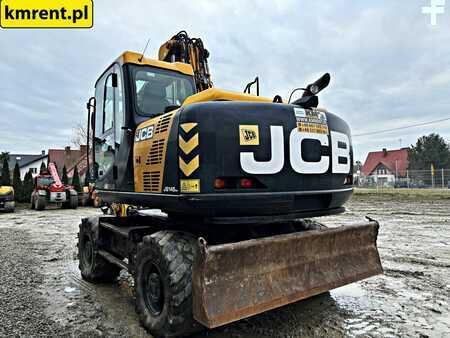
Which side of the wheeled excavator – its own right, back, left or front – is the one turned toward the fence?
right

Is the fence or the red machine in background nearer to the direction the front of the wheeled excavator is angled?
the red machine in background

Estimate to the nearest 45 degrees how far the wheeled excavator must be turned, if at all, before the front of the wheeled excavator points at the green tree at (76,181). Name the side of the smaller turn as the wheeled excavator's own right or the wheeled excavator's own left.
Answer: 0° — it already faces it

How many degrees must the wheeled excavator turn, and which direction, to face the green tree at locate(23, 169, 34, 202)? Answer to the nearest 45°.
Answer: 0° — it already faces it

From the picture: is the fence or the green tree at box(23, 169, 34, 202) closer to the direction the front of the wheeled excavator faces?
the green tree

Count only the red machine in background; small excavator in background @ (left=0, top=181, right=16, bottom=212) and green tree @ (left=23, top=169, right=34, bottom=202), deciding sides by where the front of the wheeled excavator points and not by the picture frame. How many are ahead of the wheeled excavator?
3

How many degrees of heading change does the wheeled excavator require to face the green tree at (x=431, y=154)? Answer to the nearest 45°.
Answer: approximately 90° to its right

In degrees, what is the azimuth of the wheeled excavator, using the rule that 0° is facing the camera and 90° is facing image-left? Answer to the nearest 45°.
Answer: approximately 135°

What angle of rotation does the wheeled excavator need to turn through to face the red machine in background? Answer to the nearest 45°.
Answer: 0° — it already faces it

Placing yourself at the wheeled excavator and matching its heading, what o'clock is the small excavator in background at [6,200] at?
The small excavator in background is roughly at 12 o'clock from the wheeled excavator.

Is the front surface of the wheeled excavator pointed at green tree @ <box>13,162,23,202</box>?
yes
